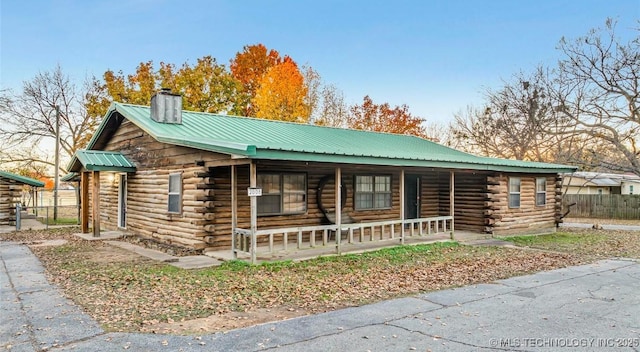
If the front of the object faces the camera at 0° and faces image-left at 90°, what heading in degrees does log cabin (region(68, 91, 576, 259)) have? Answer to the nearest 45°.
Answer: approximately 315°

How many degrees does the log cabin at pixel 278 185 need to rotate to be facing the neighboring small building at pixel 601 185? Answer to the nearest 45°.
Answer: approximately 90° to its left

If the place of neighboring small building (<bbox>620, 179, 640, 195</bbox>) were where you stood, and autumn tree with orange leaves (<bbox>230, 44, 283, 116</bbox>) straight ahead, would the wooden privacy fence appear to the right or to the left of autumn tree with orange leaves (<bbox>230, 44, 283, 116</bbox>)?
left

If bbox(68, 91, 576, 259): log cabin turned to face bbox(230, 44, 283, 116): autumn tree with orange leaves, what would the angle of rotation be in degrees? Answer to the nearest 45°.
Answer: approximately 135° to its left

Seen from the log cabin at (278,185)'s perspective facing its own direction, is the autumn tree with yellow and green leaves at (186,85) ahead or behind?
behind

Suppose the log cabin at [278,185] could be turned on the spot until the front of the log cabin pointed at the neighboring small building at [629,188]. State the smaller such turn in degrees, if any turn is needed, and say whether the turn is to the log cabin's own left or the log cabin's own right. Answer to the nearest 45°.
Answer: approximately 90° to the log cabin's own left

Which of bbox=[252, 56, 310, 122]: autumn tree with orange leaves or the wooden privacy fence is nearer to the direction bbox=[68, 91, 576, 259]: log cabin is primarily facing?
the wooden privacy fence
